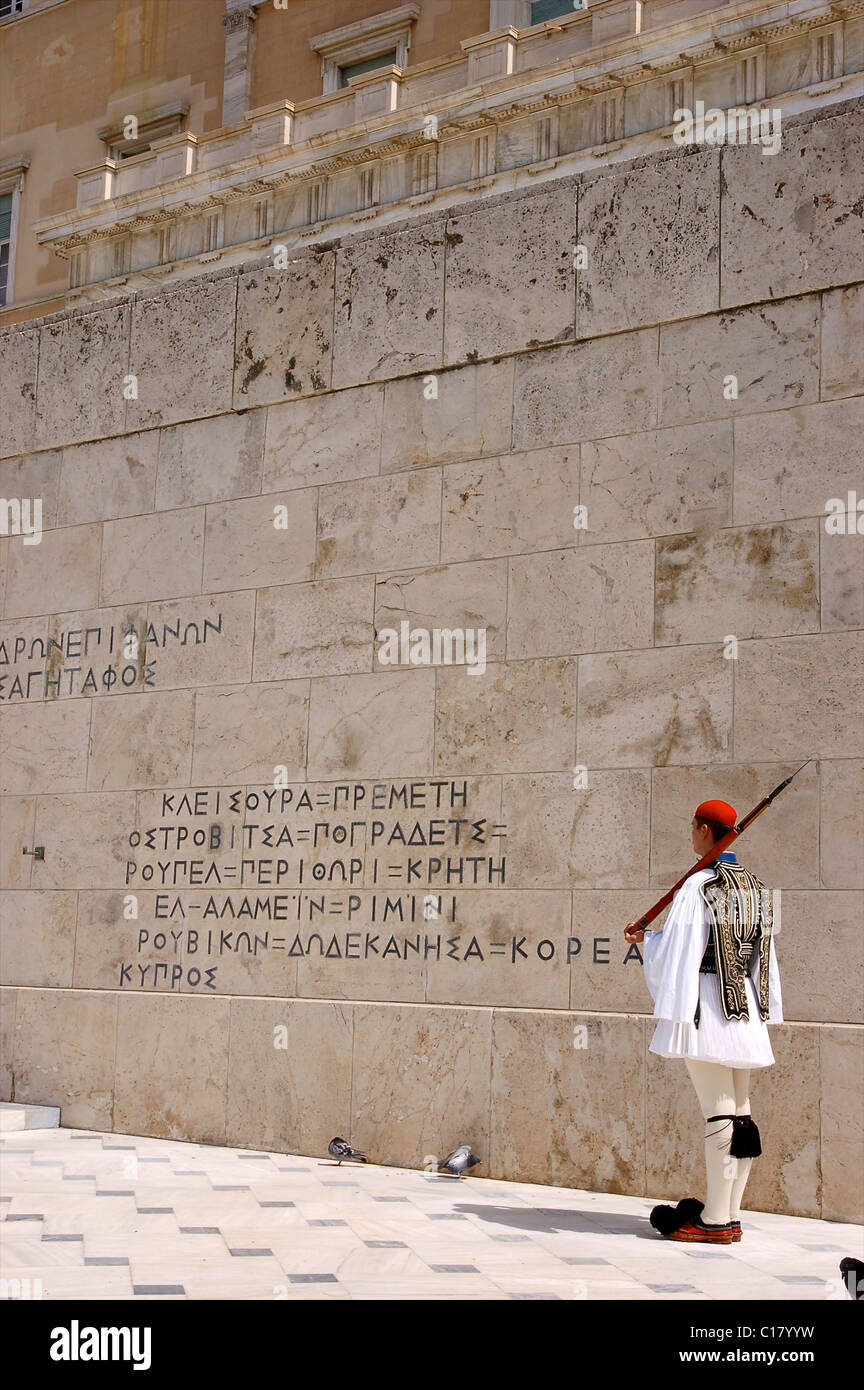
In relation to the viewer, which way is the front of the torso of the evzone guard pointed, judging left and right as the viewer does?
facing away from the viewer and to the left of the viewer

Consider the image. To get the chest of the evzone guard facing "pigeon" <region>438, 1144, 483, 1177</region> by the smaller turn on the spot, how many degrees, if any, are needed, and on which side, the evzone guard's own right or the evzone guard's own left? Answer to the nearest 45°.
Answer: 0° — they already face it

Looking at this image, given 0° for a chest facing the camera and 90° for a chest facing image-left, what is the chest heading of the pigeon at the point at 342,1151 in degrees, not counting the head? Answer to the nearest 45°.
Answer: approximately 90°

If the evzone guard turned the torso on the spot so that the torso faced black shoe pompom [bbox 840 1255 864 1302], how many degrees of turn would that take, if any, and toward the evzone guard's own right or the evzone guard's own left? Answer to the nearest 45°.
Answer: approximately 135° to the evzone guard's own left

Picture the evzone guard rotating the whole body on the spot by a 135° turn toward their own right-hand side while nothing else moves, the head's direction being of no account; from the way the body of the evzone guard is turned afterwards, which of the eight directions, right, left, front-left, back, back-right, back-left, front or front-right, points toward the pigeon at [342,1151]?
back-left
